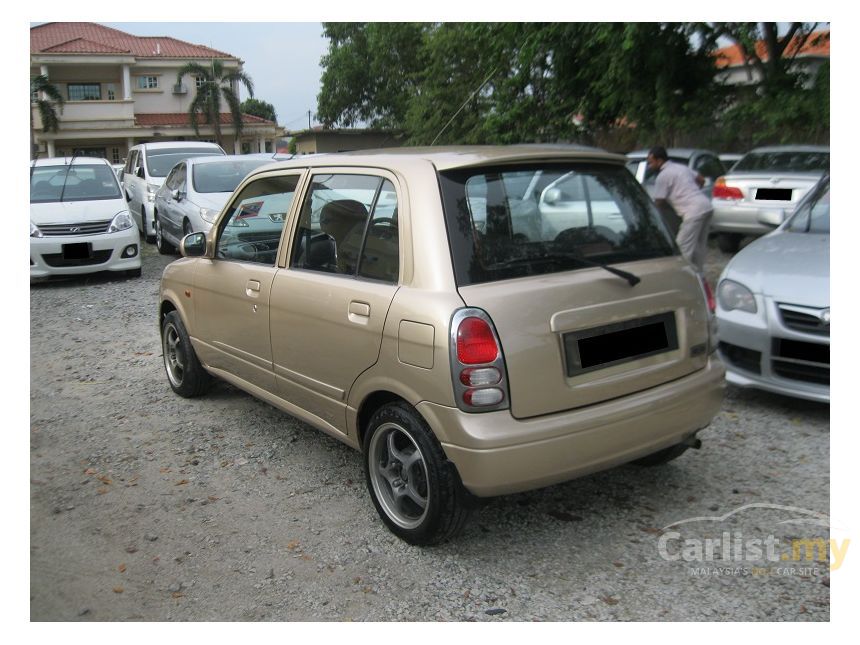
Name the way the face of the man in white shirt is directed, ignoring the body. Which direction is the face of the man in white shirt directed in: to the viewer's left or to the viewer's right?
to the viewer's left

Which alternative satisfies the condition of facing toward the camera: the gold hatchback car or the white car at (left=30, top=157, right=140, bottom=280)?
the white car

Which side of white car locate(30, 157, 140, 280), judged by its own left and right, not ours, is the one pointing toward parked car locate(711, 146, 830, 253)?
left

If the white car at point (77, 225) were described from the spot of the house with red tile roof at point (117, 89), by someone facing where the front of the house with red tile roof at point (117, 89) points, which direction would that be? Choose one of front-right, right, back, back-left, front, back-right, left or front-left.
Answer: front

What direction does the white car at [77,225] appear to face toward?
toward the camera

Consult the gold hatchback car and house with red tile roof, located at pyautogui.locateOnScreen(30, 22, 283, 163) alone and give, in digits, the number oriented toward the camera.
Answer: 1

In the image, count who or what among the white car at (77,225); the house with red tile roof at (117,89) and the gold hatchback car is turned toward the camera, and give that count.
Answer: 2

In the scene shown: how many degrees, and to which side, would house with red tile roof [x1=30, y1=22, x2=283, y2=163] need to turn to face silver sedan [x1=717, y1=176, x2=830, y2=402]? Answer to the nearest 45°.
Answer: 0° — it already faces it

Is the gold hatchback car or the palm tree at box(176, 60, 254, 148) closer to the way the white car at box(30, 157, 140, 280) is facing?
the gold hatchback car

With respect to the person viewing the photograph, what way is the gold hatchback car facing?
facing away from the viewer and to the left of the viewer

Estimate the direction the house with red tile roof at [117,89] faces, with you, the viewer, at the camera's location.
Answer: facing the viewer

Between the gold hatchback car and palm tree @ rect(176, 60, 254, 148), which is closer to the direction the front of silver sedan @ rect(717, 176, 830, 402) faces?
the gold hatchback car

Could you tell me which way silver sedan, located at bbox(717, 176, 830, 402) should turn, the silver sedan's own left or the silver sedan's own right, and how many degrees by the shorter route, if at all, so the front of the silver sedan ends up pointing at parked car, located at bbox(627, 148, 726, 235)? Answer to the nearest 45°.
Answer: approximately 135° to the silver sedan's own right
